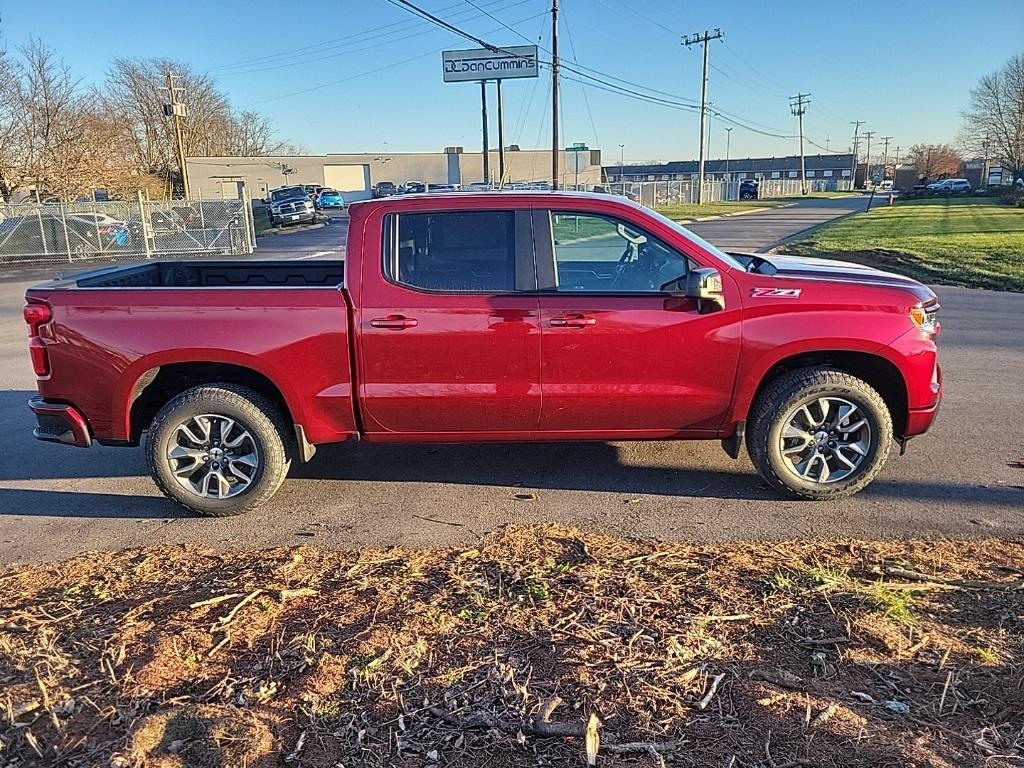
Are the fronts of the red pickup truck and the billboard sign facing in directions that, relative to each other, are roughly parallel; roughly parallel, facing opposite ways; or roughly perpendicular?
roughly perpendicular

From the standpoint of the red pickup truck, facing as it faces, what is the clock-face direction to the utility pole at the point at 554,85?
The utility pole is roughly at 9 o'clock from the red pickup truck.

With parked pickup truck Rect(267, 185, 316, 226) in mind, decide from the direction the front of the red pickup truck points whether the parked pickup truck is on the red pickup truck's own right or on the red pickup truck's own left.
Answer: on the red pickup truck's own left

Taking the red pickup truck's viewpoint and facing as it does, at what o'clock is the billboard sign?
The billboard sign is roughly at 9 o'clock from the red pickup truck.

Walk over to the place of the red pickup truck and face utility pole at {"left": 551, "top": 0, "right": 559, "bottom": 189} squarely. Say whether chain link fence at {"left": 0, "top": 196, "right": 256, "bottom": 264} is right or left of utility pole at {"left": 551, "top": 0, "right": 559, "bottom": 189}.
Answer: left

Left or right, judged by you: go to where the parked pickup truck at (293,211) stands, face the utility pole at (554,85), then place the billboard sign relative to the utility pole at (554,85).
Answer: left

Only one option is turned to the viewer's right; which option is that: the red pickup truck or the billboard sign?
the red pickup truck

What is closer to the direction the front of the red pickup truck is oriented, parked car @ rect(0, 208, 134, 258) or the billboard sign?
the billboard sign

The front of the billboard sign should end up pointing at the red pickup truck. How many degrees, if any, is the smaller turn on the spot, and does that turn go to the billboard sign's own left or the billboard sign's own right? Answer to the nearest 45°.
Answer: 0° — it already faces it

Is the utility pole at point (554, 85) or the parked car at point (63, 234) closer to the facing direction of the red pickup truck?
the utility pole

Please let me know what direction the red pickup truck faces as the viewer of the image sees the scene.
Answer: facing to the right of the viewer

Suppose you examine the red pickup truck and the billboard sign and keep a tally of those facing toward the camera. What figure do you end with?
1

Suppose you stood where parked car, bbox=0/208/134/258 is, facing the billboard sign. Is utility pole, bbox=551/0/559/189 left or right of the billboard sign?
right

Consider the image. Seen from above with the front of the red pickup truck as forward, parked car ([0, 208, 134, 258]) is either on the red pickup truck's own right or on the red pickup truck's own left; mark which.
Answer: on the red pickup truck's own left
